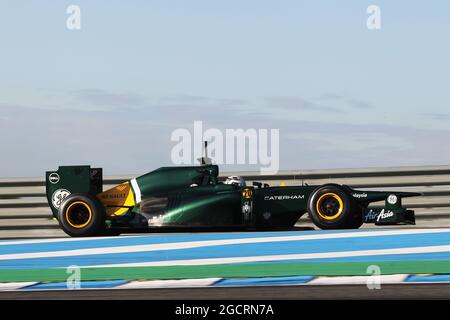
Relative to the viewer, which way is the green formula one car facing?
to the viewer's right
